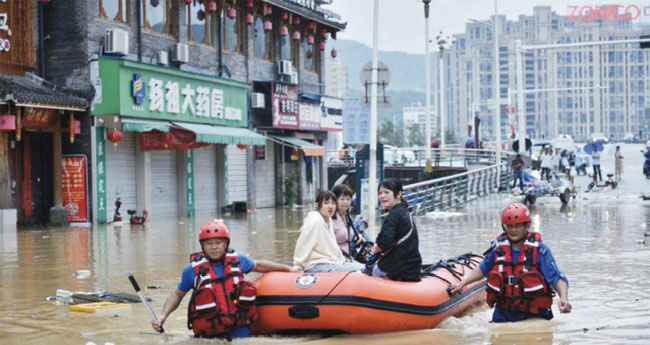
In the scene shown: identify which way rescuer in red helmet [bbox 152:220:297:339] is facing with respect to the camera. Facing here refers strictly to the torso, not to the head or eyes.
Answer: toward the camera

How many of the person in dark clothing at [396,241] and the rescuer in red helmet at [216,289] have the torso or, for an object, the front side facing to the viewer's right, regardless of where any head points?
0

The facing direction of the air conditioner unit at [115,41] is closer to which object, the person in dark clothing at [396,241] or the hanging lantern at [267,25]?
the person in dark clothing

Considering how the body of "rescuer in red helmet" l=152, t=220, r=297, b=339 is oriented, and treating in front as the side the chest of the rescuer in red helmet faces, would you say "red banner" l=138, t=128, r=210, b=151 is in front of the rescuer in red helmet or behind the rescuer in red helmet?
behind

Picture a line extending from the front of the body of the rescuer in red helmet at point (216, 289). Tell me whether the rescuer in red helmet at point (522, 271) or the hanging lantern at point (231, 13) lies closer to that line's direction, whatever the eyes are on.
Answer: the rescuer in red helmet

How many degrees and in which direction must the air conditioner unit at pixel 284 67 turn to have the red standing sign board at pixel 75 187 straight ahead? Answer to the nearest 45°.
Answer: approximately 90° to its right

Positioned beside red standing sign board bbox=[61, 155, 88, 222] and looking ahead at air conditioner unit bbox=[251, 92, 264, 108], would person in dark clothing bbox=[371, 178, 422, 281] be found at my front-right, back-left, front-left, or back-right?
back-right

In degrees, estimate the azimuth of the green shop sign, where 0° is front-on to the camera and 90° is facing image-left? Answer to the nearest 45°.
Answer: approximately 315°
